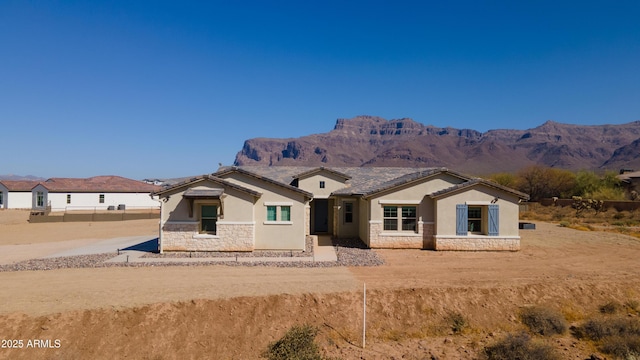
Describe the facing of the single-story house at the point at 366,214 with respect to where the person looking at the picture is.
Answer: facing the viewer

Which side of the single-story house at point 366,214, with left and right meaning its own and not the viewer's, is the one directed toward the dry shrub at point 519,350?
front

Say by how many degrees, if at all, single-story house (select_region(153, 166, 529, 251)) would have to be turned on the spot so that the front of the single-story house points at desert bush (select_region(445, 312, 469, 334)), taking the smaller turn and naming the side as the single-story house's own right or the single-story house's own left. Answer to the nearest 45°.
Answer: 0° — it already faces it

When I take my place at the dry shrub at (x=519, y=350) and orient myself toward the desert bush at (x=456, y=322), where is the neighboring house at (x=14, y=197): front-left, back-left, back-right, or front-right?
front-left

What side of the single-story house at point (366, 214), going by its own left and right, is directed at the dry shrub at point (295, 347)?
front

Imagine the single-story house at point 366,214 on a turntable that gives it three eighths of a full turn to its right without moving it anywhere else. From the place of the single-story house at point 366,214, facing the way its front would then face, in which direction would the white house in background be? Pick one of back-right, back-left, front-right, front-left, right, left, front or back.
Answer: front
